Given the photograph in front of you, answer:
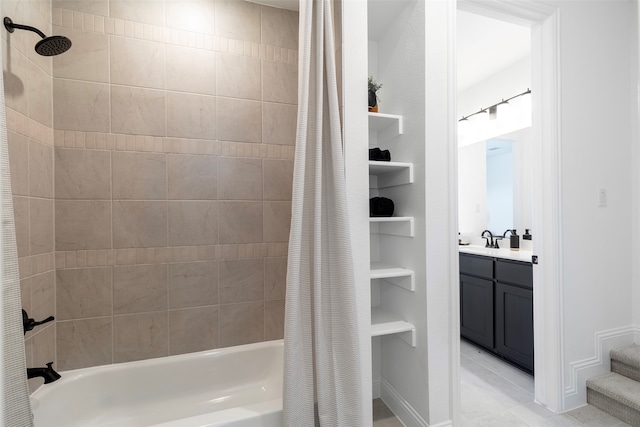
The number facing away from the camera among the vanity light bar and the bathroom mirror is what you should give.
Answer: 0

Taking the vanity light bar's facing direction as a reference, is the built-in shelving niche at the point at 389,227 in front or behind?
in front

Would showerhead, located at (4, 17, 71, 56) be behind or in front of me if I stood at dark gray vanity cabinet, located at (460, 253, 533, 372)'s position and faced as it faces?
in front

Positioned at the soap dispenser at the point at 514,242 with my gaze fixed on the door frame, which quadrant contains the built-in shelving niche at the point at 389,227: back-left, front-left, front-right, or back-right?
front-right

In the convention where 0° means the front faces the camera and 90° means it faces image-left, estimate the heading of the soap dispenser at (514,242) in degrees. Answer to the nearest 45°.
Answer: approximately 45°

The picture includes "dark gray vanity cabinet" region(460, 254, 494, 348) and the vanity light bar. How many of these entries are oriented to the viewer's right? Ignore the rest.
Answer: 0
